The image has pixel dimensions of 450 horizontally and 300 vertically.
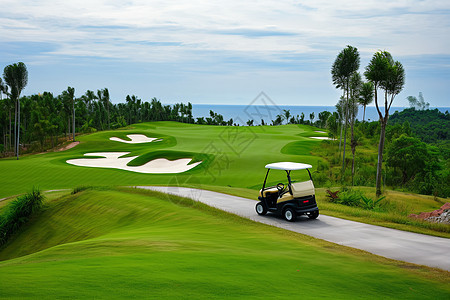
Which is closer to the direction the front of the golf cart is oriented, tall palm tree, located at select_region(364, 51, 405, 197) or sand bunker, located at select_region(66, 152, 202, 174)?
the sand bunker

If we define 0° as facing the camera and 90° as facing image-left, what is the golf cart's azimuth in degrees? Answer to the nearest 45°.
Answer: approximately 135°

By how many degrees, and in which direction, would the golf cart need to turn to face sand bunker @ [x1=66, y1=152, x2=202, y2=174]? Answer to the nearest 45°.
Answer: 0° — it already faces it

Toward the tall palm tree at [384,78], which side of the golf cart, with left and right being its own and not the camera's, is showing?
right
